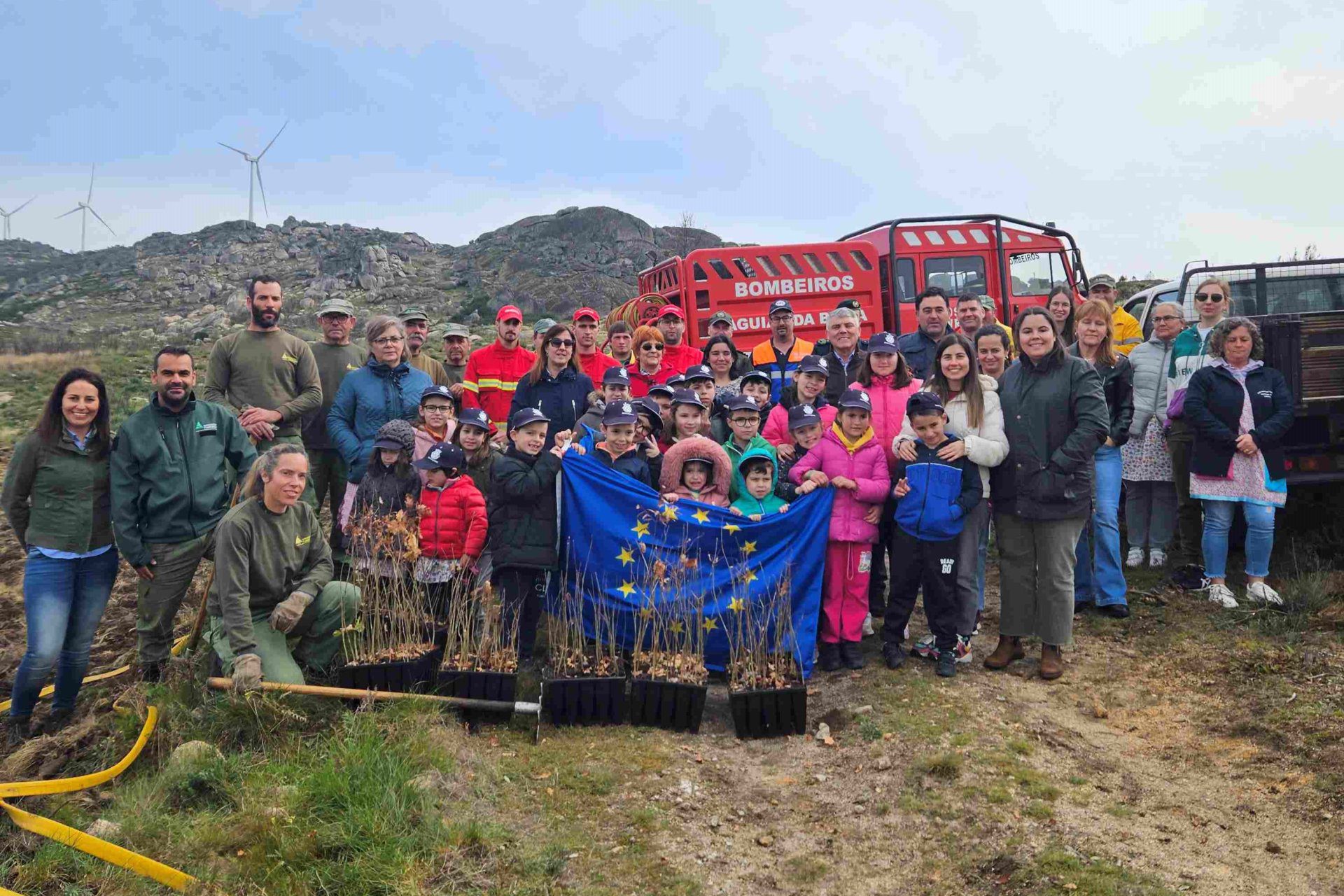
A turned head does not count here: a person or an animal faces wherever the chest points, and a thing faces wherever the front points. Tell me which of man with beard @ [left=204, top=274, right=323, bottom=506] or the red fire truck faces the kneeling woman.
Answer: the man with beard

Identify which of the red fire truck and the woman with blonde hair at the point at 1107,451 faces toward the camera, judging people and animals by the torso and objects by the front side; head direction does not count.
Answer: the woman with blonde hair

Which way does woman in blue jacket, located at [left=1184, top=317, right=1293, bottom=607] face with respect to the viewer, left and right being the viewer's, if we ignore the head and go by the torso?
facing the viewer

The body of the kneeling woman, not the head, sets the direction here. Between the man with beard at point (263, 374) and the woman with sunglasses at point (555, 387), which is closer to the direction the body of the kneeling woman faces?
the woman with sunglasses

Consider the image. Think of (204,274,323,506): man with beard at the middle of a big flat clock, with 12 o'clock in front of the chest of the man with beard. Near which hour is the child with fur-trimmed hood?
The child with fur-trimmed hood is roughly at 10 o'clock from the man with beard.

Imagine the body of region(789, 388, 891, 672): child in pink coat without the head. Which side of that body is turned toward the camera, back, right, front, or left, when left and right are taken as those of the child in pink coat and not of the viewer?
front

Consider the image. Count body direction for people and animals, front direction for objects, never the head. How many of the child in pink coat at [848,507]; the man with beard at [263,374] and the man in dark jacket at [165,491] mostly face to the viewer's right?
0

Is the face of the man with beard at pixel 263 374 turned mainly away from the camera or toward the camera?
toward the camera

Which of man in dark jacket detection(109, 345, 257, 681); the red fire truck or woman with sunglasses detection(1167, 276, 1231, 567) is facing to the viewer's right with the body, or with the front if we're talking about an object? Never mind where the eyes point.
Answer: the red fire truck

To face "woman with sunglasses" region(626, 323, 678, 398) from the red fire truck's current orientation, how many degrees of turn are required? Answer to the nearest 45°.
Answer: approximately 90° to its right

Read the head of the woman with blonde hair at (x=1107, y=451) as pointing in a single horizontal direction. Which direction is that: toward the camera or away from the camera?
toward the camera

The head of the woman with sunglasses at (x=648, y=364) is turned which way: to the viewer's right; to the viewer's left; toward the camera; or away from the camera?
toward the camera

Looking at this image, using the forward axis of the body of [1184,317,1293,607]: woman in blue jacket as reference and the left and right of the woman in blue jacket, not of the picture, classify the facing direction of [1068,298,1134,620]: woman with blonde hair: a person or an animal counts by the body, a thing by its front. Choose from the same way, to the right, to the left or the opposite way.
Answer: the same way

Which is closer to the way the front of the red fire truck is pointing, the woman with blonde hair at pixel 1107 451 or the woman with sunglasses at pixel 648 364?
the woman with blonde hair

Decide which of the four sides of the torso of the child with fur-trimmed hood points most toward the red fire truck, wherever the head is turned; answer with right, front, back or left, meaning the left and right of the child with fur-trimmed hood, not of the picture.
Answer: back

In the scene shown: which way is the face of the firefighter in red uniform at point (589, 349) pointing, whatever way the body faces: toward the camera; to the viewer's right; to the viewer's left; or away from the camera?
toward the camera

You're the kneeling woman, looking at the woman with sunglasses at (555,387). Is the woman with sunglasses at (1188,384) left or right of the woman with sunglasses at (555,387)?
right

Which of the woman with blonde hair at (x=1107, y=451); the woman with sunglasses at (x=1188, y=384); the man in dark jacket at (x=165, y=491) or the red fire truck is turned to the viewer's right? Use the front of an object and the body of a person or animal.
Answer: the red fire truck

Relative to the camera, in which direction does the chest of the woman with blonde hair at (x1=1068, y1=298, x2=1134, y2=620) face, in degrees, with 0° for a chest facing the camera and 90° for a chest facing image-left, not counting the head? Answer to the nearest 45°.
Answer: approximately 0°

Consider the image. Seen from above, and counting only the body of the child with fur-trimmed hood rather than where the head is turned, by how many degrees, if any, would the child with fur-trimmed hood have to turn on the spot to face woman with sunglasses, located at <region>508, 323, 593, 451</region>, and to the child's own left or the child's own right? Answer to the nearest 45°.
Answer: approximately 135° to the child's own right

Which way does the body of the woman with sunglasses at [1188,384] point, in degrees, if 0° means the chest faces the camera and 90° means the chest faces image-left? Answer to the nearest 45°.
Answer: approximately 0°

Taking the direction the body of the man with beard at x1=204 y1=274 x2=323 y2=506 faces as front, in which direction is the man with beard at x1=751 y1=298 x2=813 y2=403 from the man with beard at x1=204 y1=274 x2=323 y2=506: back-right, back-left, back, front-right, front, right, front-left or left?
left
